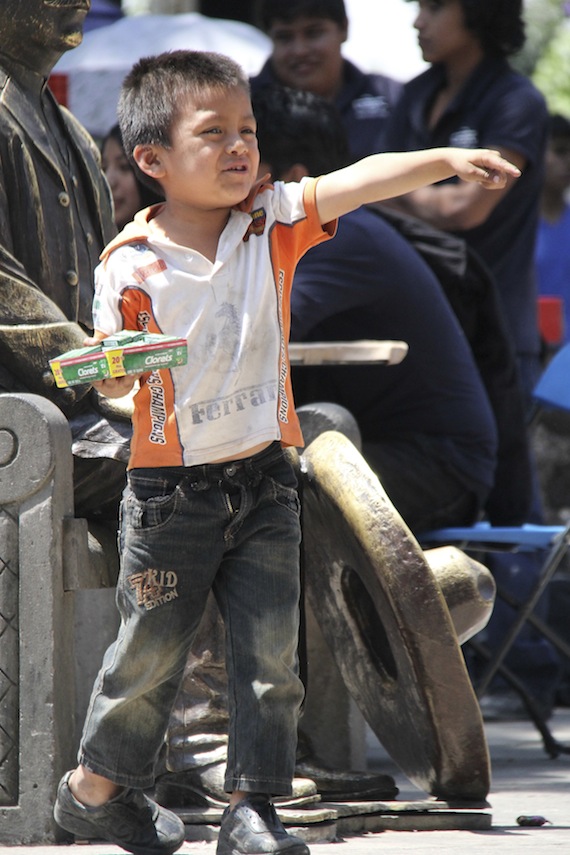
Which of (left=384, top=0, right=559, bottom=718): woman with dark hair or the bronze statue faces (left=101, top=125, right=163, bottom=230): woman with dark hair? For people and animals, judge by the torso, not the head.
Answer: (left=384, top=0, right=559, bottom=718): woman with dark hair

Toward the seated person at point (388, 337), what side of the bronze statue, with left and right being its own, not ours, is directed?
left

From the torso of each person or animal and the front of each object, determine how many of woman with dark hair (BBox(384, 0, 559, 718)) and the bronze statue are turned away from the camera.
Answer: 0

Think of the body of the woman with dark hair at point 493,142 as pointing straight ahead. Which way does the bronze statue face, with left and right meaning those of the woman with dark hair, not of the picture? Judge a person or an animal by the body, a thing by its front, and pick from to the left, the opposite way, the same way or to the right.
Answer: to the left

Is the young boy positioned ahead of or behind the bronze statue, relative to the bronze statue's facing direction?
ahead

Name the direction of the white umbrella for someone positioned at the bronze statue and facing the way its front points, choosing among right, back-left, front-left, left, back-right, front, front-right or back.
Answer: back-left

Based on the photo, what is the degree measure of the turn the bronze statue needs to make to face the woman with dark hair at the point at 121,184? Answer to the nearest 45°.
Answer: approximately 135° to its left

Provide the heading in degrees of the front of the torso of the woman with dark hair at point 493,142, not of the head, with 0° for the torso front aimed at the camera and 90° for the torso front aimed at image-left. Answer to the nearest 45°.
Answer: approximately 45°

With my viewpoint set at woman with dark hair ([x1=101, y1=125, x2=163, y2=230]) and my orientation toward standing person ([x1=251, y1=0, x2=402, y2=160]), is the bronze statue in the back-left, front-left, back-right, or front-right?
back-right

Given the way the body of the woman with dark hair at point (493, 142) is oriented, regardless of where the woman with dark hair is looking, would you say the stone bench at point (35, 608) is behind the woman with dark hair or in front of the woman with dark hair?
in front

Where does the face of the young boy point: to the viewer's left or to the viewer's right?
to the viewer's right

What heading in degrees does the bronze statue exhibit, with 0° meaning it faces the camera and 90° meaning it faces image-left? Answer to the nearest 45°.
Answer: approximately 315°

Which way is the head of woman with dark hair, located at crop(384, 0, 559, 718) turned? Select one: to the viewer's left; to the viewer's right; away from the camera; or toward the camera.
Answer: to the viewer's left

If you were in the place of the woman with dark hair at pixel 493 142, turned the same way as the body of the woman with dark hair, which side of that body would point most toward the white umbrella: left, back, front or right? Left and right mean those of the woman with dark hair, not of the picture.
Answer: right

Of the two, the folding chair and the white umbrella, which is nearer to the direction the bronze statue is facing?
the folding chair

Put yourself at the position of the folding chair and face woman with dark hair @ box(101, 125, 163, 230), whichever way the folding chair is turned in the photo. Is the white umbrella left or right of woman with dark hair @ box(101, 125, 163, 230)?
right
